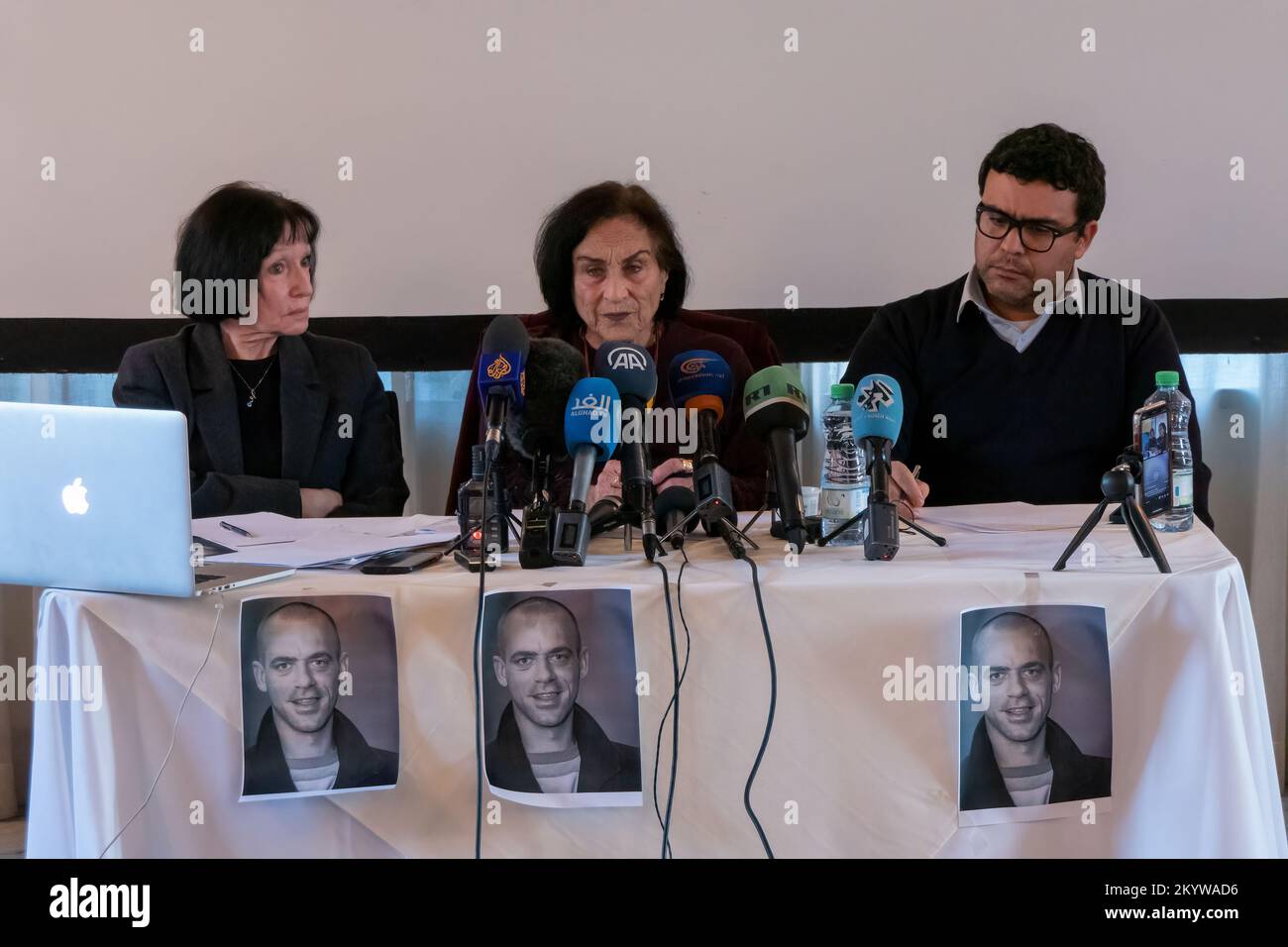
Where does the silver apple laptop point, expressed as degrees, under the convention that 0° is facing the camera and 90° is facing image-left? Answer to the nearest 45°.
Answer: approximately 225°

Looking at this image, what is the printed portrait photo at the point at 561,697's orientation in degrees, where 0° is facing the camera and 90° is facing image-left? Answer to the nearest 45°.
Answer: approximately 0°

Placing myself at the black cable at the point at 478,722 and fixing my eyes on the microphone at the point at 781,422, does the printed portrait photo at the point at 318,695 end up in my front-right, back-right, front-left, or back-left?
back-left

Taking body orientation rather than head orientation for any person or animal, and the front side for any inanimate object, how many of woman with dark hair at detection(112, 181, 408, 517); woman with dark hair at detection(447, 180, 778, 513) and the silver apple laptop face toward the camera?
2

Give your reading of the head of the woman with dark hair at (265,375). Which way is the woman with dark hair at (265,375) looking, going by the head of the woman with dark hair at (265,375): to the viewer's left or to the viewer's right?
to the viewer's right
